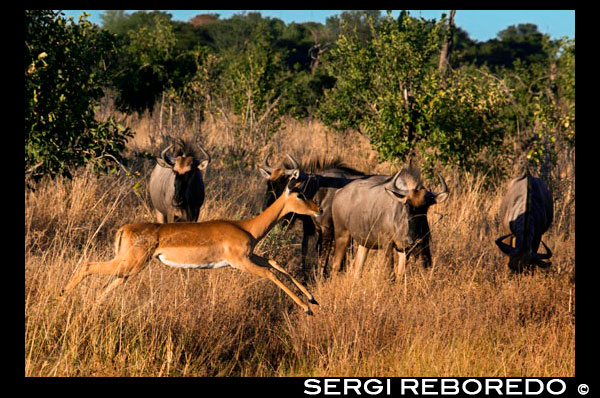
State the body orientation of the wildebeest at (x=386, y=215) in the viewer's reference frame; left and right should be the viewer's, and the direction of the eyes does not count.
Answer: facing the viewer and to the right of the viewer

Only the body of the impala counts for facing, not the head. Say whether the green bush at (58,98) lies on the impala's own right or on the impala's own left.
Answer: on the impala's own left

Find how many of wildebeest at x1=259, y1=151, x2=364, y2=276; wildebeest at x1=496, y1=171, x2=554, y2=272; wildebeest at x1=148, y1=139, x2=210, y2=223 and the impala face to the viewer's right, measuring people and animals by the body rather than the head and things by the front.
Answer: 1

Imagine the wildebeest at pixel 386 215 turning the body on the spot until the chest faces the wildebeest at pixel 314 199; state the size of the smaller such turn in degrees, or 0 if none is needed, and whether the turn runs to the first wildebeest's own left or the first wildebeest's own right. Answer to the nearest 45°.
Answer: approximately 180°

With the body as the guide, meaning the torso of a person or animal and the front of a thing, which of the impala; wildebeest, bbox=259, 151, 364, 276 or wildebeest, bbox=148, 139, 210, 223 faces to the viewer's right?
the impala

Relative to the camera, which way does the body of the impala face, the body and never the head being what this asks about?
to the viewer's right

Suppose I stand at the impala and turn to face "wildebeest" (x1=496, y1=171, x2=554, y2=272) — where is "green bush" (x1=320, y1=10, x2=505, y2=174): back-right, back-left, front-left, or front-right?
front-left

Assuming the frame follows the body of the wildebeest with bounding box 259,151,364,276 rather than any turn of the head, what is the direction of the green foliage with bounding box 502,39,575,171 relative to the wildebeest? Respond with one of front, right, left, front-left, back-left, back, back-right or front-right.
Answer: back

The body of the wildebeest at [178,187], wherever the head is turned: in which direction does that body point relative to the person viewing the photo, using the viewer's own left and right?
facing the viewer
